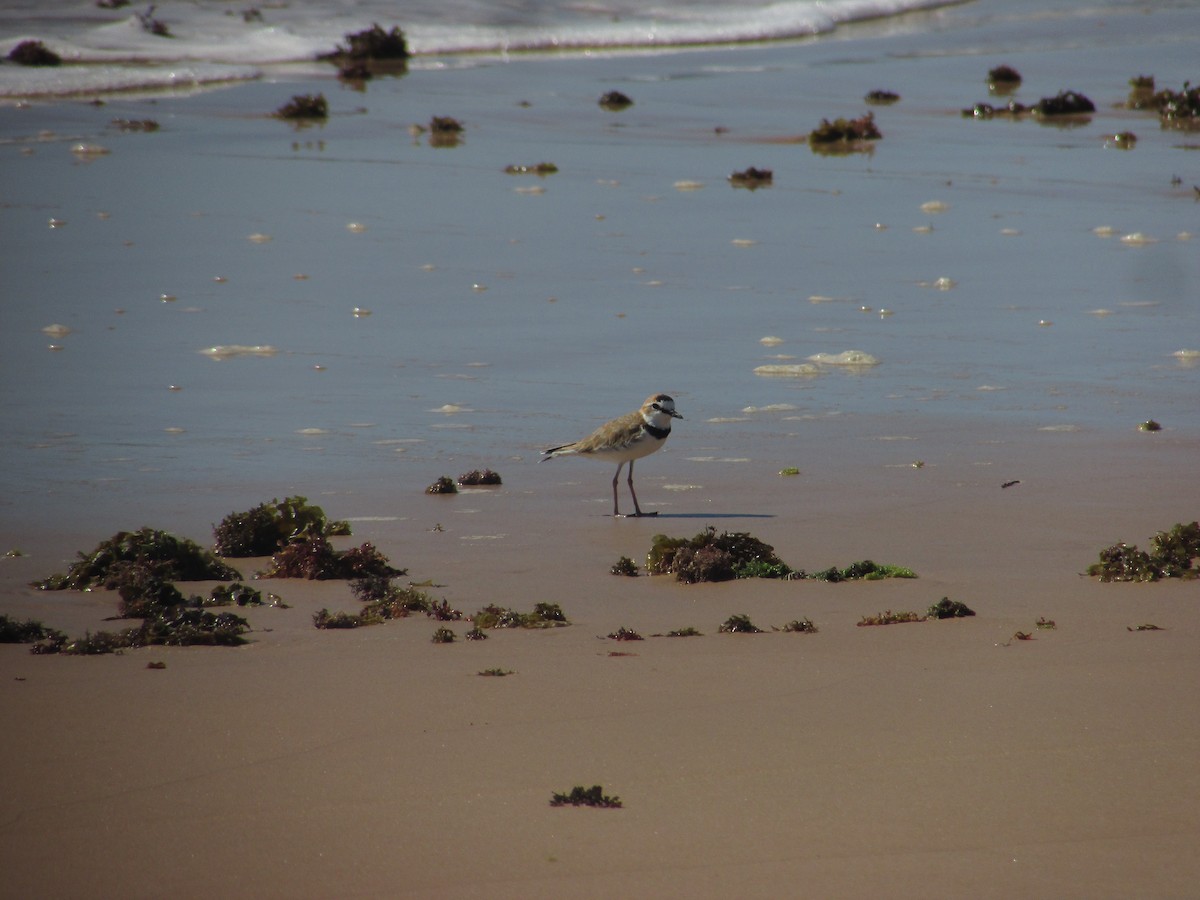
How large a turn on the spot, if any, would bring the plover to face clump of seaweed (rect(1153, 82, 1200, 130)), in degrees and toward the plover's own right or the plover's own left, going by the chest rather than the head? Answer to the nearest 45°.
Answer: approximately 45° to the plover's own left

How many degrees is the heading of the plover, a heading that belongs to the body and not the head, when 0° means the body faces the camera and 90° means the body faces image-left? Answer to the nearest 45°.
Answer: approximately 270°

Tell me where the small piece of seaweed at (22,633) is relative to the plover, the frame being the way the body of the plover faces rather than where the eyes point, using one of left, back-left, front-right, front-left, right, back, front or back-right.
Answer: back-right

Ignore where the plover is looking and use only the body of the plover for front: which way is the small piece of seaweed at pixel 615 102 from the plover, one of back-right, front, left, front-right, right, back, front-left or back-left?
left

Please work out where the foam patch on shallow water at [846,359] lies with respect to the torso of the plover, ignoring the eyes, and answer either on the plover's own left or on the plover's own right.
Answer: on the plover's own left

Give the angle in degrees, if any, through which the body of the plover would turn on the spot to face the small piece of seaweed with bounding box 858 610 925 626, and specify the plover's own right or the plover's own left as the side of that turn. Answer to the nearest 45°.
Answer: approximately 90° to the plover's own right

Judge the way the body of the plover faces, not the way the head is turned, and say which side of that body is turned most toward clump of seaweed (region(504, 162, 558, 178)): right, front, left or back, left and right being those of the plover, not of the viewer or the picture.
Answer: left

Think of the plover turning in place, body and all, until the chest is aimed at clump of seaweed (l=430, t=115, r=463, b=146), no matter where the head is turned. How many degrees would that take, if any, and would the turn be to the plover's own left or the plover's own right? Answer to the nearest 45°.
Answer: approximately 90° to the plover's own left

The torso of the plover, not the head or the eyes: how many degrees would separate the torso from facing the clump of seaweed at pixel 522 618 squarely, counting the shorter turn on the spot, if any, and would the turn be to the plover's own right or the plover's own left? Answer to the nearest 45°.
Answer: approximately 90° to the plover's own right

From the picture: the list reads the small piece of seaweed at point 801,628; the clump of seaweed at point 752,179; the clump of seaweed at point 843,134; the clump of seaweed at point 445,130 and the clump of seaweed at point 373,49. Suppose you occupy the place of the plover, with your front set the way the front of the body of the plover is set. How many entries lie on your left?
4

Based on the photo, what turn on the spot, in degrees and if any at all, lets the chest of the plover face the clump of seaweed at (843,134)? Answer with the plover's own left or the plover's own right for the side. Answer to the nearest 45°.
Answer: approximately 90° to the plover's own left

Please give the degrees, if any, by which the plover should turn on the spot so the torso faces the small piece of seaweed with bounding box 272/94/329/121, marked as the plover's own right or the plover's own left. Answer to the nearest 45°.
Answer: approximately 90° to the plover's own left

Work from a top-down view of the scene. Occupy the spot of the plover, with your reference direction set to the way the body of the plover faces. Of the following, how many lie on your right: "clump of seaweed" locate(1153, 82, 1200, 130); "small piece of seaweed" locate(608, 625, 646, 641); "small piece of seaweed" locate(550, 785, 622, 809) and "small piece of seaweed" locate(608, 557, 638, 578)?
3

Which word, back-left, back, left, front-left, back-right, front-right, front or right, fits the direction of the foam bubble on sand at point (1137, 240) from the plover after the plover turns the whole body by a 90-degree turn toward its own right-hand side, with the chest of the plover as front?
back-left
